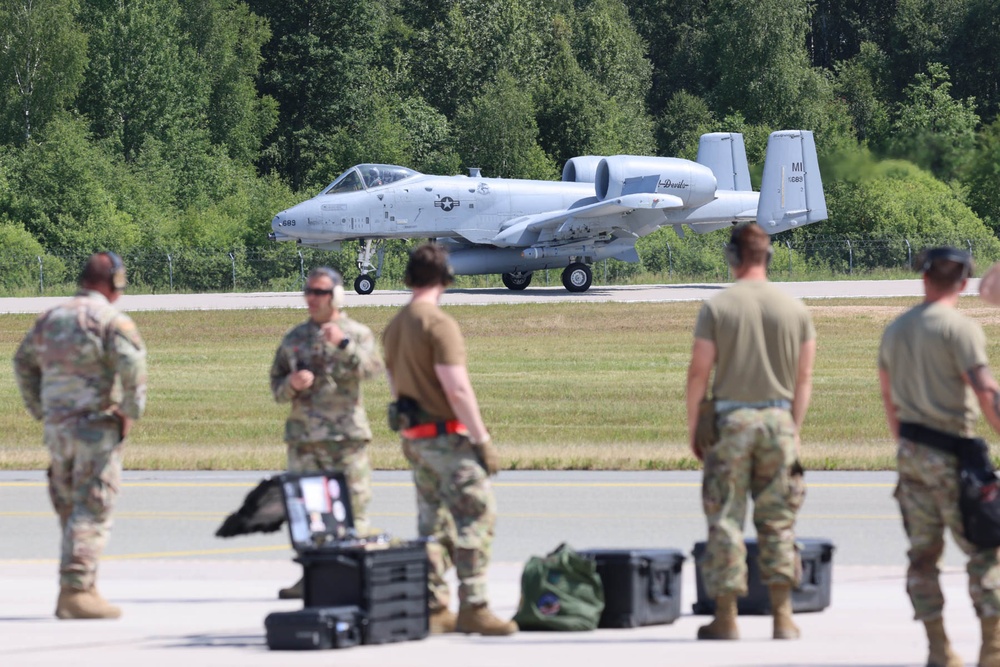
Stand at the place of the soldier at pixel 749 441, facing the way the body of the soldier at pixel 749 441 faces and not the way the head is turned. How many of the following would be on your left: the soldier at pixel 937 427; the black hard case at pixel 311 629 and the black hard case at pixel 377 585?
2

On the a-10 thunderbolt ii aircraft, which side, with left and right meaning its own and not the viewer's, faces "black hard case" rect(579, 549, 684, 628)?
left

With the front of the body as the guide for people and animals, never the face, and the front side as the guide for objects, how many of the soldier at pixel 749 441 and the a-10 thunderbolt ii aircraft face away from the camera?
1

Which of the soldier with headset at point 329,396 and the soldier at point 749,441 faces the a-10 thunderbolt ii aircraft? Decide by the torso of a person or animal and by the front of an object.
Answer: the soldier

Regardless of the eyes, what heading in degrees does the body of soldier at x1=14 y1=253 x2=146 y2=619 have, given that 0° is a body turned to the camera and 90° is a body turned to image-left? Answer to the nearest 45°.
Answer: approximately 225°

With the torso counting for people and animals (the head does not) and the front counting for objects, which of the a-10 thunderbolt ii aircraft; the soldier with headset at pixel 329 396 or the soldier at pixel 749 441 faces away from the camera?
the soldier

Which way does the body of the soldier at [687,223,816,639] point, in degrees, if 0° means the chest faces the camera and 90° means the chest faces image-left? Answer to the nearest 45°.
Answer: approximately 180°

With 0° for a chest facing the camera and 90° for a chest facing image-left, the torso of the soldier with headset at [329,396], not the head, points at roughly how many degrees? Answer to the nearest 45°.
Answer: approximately 45°

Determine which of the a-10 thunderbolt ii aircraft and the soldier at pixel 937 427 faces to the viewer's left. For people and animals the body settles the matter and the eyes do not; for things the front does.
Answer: the a-10 thunderbolt ii aircraft

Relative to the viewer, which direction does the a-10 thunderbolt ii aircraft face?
to the viewer's left

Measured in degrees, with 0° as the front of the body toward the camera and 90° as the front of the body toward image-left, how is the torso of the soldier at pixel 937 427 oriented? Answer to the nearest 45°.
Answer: approximately 225°

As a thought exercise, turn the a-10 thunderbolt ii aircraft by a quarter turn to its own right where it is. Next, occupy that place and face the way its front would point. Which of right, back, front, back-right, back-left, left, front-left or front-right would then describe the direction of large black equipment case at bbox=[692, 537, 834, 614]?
back

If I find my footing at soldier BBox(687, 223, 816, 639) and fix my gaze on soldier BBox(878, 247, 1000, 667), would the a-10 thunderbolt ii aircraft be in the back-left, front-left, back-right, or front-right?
back-left

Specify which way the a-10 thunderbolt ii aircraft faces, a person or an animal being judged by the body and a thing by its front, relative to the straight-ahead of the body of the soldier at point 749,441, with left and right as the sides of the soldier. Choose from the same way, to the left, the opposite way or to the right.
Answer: to the left

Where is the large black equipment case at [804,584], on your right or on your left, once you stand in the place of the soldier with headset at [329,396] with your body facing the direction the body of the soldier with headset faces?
on your left

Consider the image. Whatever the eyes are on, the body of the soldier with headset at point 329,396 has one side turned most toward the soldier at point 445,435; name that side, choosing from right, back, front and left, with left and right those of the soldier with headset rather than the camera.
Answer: front
